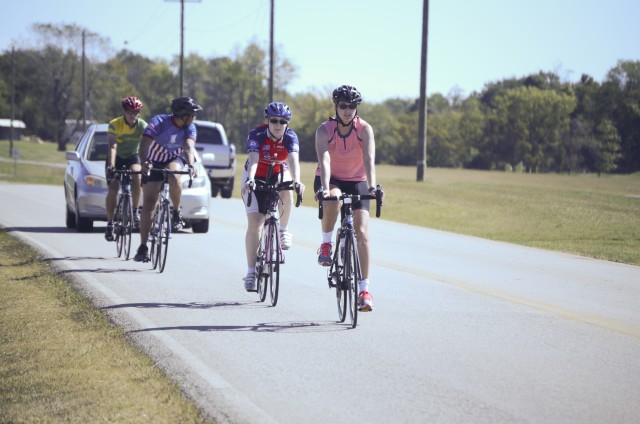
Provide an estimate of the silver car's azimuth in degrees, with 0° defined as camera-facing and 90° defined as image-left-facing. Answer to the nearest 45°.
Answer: approximately 0°

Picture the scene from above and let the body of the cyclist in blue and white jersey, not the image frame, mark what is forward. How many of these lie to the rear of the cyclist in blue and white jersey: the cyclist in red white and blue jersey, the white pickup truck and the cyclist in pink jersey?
1

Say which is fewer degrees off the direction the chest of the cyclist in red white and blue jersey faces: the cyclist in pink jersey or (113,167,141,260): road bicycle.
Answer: the cyclist in pink jersey

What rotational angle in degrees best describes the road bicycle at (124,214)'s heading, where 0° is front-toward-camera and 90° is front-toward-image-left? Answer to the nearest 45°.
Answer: approximately 0°

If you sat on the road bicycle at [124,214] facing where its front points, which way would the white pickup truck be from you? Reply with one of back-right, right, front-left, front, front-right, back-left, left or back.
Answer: back
